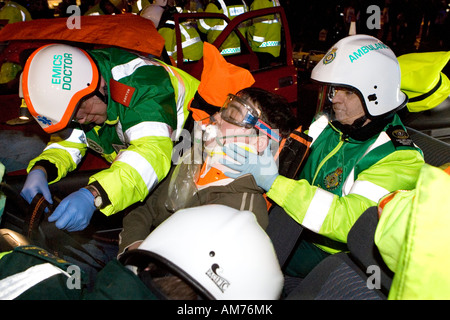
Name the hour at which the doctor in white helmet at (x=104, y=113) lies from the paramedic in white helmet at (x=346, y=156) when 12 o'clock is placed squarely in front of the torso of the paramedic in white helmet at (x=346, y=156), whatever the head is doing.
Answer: the doctor in white helmet at (x=104, y=113) is roughly at 1 o'clock from the paramedic in white helmet at (x=346, y=156).

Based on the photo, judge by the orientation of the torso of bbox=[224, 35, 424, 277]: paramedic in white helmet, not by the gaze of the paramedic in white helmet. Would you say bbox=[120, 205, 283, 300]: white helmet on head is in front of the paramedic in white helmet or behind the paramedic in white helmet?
in front

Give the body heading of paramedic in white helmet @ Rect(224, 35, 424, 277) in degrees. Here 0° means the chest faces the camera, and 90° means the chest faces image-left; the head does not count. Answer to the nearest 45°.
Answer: approximately 45°

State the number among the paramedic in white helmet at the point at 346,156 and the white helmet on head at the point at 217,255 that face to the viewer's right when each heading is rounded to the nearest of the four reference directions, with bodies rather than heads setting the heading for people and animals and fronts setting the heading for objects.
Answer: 0
